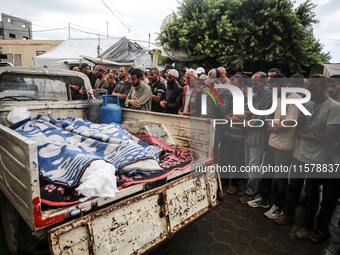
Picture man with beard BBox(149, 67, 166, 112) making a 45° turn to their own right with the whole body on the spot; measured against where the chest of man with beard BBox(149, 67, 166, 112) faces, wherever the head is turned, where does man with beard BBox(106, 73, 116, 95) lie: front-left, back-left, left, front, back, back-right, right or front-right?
front-right

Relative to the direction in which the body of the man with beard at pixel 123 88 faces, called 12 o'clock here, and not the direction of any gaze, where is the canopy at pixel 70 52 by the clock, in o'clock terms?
The canopy is roughly at 4 o'clock from the man with beard.

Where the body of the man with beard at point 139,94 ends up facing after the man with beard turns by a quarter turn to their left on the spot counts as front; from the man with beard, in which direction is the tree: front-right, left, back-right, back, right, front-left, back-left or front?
left

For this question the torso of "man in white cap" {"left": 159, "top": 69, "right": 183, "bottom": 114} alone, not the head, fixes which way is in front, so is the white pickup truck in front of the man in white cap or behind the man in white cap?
in front

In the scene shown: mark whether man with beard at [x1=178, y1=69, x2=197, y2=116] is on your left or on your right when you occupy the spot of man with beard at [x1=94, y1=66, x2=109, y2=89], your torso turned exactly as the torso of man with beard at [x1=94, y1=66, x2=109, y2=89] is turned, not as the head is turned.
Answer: on your left

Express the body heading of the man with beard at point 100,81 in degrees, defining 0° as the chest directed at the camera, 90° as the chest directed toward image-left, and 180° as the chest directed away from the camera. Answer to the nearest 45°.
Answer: approximately 45°

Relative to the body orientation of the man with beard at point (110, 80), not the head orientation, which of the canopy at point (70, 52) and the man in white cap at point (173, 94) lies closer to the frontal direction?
the man in white cap

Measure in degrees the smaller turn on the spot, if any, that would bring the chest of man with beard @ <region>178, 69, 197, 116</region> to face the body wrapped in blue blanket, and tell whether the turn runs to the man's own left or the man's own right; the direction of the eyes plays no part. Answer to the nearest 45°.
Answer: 0° — they already face them

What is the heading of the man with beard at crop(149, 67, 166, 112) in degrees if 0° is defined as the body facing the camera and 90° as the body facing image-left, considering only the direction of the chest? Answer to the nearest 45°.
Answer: approximately 45°

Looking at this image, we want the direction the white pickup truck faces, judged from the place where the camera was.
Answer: facing away from the viewer and to the left of the viewer

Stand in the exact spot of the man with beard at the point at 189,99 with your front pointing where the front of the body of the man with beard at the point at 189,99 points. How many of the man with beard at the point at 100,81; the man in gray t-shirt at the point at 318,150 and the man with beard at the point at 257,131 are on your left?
2

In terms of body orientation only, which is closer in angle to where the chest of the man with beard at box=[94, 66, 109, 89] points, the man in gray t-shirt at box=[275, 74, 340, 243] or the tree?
the man in gray t-shirt

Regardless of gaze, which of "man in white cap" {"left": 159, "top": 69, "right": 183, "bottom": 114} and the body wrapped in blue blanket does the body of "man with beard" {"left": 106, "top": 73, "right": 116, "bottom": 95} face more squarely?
the body wrapped in blue blanket
